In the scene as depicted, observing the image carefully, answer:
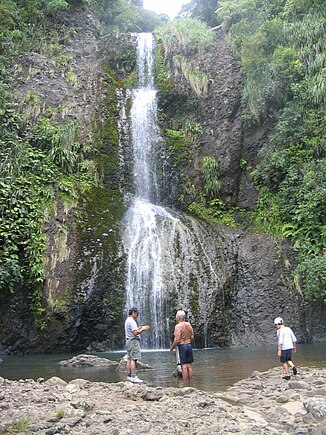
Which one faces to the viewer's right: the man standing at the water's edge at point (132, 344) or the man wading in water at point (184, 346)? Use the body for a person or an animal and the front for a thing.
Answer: the man standing at the water's edge at point (132, 344)

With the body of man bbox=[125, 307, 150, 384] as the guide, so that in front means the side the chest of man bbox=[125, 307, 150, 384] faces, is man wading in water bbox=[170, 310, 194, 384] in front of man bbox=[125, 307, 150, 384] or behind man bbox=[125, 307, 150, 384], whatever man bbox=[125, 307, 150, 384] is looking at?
in front

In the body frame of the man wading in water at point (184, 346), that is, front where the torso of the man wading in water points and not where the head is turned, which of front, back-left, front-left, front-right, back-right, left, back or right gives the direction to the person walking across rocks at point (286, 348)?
back-right

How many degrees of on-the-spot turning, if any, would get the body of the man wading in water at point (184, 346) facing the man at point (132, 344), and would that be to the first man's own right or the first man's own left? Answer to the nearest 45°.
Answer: approximately 45° to the first man's own left

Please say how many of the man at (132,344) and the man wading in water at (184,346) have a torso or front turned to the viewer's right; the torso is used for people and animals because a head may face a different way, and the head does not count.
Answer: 1

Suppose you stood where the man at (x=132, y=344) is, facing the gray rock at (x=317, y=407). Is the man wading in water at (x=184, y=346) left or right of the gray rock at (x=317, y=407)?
left

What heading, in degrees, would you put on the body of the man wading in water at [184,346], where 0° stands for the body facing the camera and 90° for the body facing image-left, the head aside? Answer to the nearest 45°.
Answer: approximately 135°

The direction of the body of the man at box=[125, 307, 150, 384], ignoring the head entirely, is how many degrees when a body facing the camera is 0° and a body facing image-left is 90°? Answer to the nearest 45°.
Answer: approximately 270°
